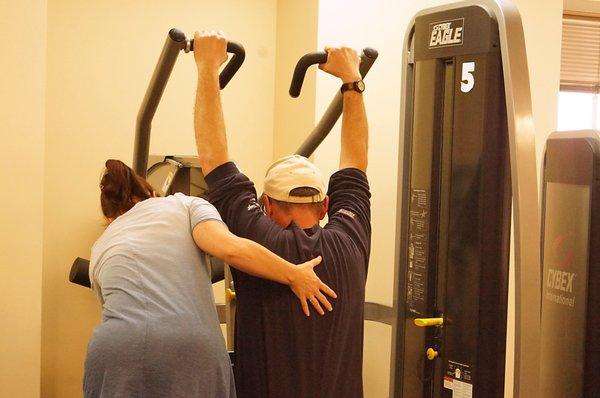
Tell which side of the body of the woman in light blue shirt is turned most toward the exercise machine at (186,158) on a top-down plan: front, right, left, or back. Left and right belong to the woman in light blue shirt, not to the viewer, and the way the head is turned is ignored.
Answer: front

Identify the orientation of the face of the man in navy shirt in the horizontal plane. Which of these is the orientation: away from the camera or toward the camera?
away from the camera

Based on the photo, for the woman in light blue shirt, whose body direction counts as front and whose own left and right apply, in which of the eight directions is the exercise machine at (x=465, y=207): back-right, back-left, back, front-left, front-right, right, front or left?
right

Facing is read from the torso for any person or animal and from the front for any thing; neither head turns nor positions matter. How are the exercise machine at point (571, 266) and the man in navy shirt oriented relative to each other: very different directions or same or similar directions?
very different directions

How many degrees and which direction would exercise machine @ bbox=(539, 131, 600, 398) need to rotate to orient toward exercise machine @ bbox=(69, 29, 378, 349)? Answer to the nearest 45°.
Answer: approximately 45° to its right

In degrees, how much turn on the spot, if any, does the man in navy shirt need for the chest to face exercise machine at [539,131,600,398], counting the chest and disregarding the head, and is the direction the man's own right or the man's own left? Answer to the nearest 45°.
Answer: approximately 45° to the man's own right

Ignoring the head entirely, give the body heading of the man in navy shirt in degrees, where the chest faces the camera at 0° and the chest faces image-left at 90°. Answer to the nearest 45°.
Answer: approximately 180°

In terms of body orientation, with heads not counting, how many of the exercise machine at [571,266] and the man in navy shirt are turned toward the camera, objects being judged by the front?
1

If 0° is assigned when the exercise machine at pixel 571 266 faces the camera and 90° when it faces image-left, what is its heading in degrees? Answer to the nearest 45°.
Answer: approximately 0°

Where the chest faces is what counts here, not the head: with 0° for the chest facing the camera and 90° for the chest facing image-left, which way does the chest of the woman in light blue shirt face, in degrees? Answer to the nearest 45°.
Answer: approximately 180°

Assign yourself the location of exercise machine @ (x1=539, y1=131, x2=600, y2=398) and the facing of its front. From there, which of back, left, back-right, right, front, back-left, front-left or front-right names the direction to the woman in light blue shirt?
front-right
